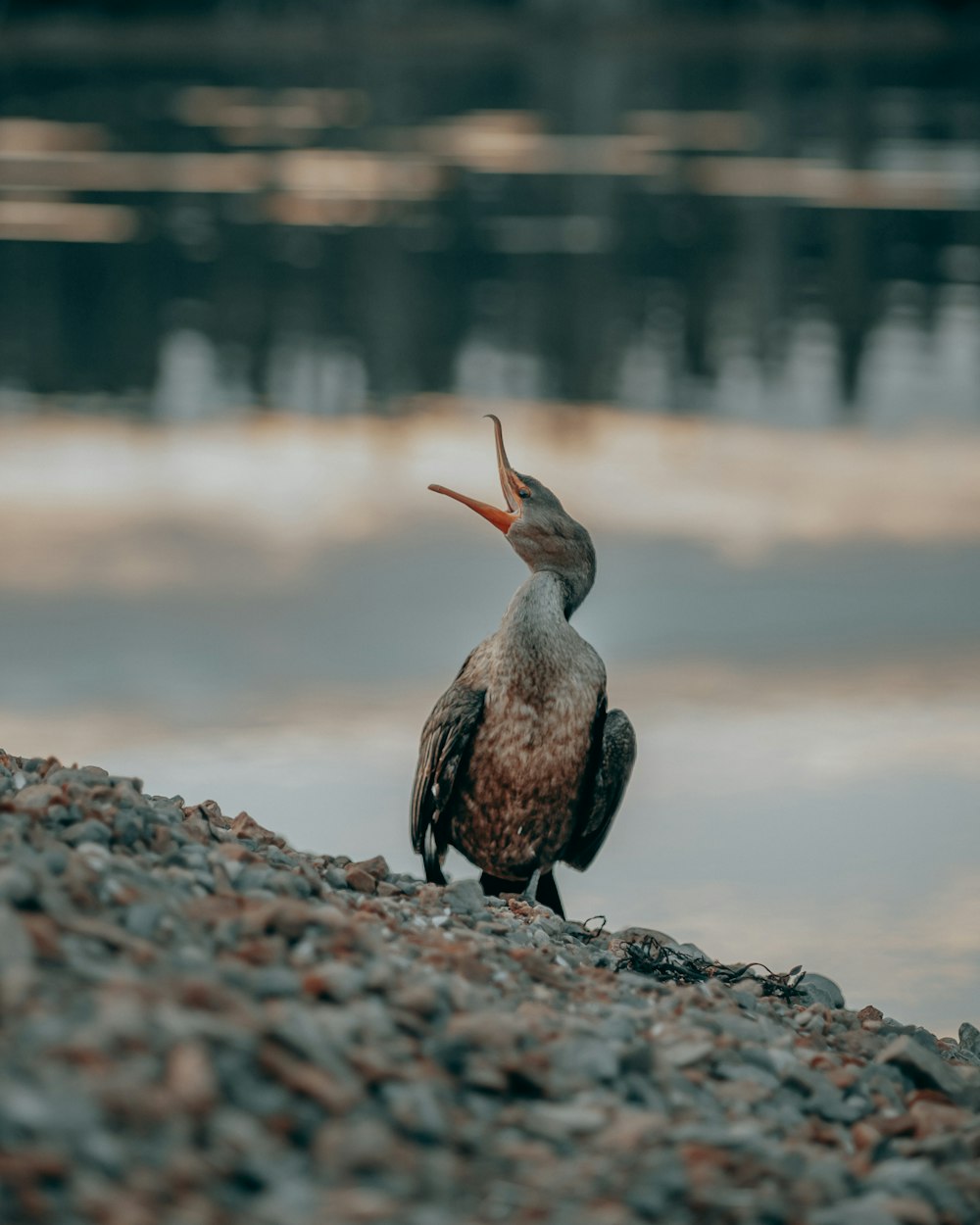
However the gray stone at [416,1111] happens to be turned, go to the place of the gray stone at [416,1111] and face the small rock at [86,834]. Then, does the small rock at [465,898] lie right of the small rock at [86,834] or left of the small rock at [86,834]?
right

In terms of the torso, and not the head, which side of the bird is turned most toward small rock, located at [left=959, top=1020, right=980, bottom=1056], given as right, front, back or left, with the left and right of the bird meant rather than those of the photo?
left

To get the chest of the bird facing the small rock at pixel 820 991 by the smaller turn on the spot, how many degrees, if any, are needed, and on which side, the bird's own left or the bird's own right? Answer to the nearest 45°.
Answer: approximately 90° to the bird's own left

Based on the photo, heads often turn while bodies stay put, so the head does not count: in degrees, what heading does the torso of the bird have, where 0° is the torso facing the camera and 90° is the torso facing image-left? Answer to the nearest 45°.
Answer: approximately 0°

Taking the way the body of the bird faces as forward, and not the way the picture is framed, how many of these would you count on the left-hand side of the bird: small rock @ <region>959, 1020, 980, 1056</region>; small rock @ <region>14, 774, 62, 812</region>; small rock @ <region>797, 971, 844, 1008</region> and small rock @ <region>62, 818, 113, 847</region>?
2

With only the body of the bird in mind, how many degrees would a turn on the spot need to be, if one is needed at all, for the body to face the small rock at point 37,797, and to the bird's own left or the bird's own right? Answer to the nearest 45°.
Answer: approximately 45° to the bird's own right

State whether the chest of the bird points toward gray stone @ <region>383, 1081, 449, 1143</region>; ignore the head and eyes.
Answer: yes
